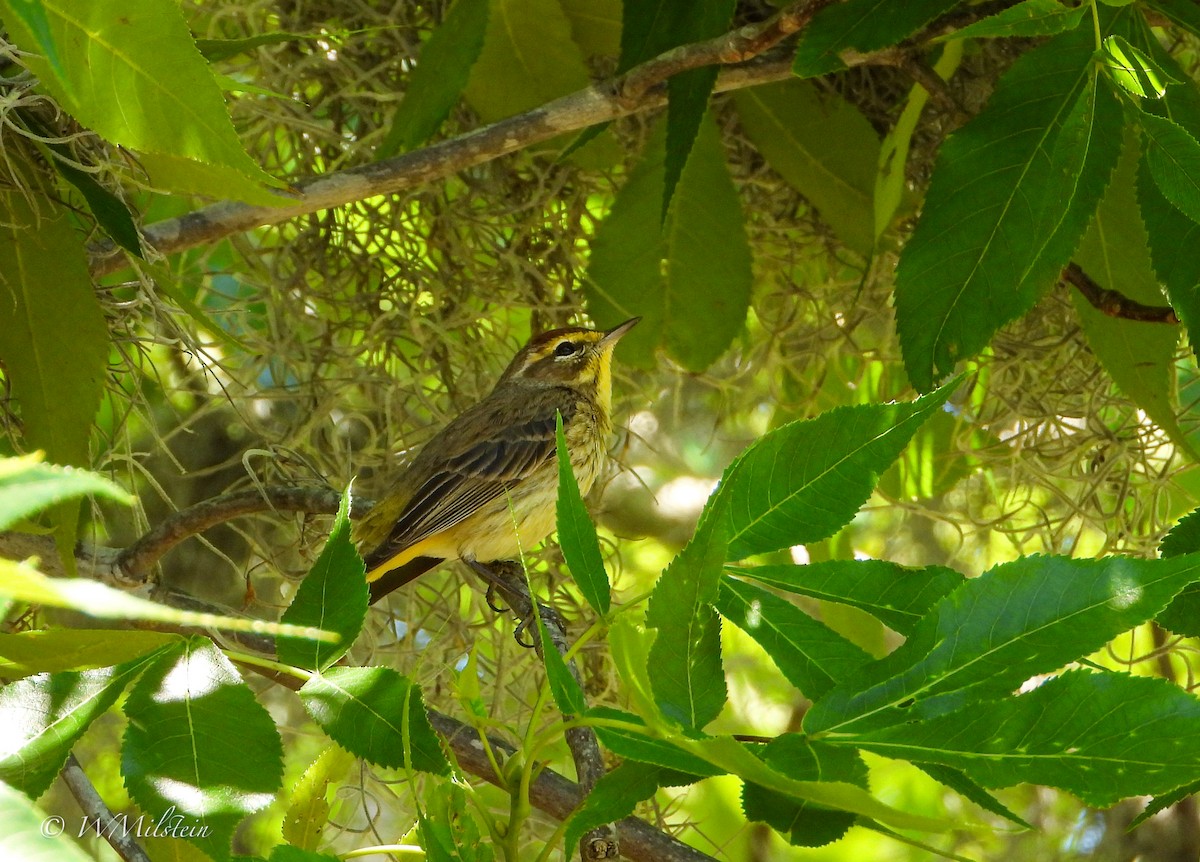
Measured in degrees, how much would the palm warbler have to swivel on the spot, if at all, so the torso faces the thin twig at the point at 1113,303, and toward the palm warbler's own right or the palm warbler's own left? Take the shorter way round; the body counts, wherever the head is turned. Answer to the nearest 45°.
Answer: approximately 45° to the palm warbler's own right

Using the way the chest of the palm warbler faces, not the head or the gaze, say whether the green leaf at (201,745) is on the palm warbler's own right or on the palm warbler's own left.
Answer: on the palm warbler's own right

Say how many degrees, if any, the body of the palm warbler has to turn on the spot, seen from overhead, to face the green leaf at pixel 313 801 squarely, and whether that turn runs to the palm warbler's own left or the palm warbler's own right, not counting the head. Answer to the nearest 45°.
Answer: approximately 90° to the palm warbler's own right

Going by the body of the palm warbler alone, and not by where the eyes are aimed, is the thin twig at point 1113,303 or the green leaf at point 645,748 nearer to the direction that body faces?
the thin twig

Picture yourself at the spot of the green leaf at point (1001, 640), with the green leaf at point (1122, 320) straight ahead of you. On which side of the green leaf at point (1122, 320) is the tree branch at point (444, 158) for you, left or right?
left

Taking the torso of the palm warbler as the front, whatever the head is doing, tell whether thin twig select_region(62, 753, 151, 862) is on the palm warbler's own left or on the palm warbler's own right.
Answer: on the palm warbler's own right

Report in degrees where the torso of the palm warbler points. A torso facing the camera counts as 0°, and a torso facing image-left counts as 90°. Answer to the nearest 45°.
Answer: approximately 270°
